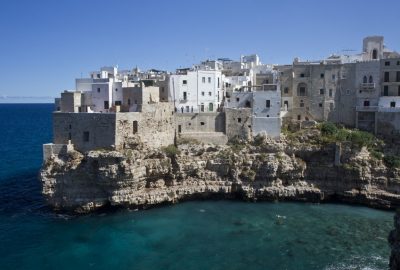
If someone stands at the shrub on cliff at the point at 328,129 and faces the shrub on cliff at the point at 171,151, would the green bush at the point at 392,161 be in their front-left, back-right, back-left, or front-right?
back-left

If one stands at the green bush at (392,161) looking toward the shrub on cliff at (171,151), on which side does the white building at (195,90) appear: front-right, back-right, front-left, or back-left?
front-right

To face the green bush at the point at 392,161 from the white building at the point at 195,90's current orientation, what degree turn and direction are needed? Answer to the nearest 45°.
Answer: approximately 90° to its left

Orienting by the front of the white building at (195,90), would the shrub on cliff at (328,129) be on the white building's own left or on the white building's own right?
on the white building's own left

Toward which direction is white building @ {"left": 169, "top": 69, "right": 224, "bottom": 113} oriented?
toward the camera
